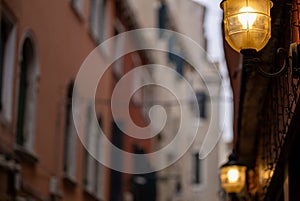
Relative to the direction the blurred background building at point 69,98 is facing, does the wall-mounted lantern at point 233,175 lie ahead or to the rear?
ahead

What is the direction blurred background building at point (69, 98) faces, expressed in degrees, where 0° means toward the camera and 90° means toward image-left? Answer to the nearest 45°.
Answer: approximately 315°

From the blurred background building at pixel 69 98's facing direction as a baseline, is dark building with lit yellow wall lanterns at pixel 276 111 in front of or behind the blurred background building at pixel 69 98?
in front

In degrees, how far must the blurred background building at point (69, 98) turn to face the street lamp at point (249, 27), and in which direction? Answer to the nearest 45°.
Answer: approximately 45° to its right
